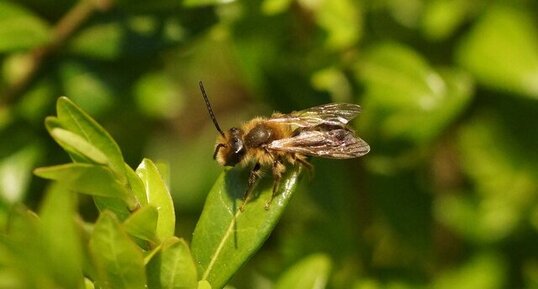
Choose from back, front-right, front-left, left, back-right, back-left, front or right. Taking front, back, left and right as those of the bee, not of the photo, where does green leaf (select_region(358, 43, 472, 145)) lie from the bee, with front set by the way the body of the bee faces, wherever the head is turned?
back-right

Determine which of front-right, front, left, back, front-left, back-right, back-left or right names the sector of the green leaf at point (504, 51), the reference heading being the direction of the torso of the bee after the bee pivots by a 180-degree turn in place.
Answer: front-left

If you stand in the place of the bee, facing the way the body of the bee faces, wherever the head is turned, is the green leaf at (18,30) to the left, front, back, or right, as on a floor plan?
front

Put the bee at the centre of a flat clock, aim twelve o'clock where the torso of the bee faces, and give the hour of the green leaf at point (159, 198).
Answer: The green leaf is roughly at 12 o'clock from the bee.

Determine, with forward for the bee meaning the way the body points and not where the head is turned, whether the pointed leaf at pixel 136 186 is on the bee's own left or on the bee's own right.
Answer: on the bee's own left

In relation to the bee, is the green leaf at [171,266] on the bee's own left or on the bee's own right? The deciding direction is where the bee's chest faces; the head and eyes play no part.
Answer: on the bee's own left

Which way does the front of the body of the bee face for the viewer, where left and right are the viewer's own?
facing to the left of the viewer

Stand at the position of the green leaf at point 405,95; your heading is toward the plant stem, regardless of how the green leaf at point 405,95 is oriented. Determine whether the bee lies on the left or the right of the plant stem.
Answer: left
